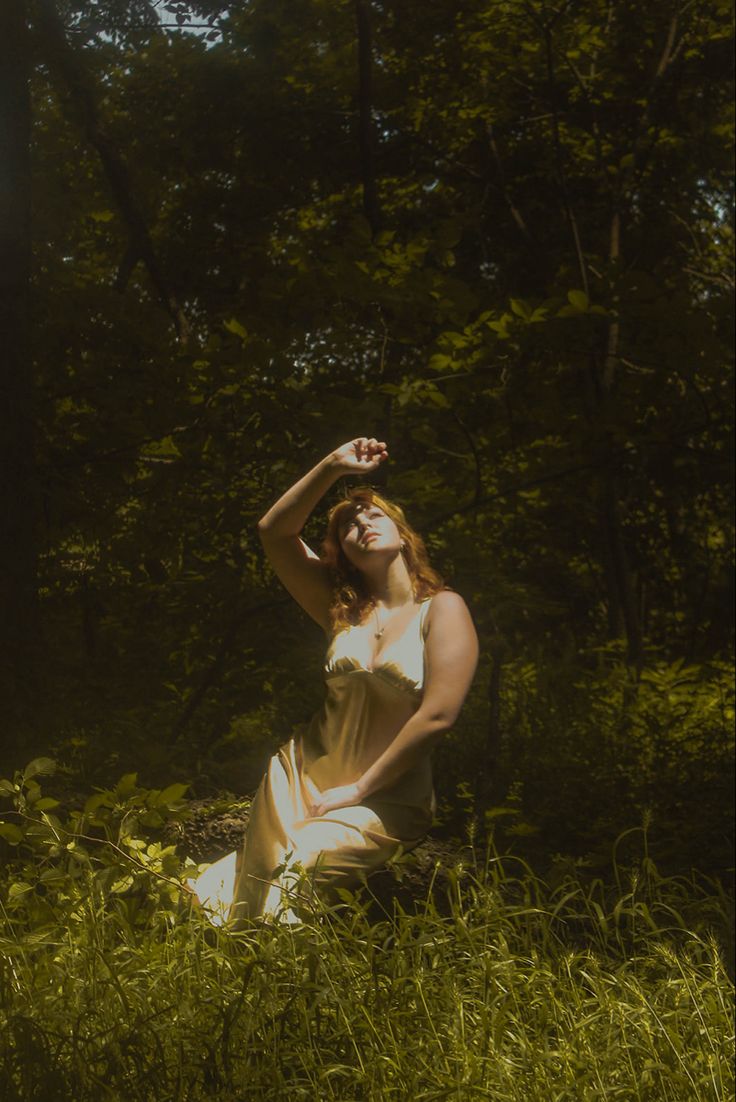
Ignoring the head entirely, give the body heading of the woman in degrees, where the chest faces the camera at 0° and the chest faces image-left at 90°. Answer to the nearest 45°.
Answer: approximately 45°

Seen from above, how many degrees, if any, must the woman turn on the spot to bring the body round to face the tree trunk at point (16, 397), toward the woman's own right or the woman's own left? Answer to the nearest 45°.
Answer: approximately 90° to the woman's own right
